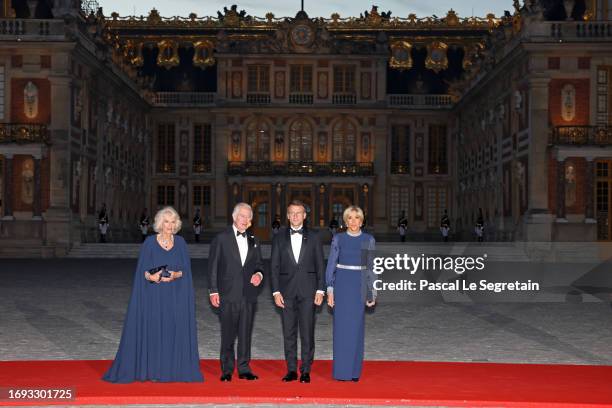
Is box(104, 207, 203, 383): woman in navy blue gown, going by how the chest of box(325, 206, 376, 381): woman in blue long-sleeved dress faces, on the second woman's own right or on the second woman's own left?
on the second woman's own right

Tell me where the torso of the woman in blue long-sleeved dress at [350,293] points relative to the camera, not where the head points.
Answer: toward the camera

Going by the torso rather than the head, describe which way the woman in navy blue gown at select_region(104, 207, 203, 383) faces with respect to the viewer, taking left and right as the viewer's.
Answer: facing the viewer

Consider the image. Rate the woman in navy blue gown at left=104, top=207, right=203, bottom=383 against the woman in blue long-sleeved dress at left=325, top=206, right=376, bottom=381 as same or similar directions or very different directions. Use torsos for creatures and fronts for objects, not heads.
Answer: same or similar directions

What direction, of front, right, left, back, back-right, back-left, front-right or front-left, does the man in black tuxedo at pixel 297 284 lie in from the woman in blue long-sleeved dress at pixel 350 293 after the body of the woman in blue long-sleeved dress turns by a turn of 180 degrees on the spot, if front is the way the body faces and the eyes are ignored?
left

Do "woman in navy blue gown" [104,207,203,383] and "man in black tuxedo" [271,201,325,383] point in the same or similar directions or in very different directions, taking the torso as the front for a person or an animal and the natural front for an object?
same or similar directions

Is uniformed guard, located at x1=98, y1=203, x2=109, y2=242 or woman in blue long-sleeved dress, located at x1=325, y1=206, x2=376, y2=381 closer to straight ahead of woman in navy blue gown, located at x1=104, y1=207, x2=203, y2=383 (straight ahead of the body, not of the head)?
the woman in blue long-sleeved dress

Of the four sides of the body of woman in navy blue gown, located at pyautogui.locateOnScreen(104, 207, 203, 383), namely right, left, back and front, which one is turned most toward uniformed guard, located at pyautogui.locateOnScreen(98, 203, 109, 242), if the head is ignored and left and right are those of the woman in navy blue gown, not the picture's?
back

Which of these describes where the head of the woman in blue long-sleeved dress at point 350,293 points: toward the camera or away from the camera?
toward the camera

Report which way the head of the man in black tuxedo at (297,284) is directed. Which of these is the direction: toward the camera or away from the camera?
toward the camera

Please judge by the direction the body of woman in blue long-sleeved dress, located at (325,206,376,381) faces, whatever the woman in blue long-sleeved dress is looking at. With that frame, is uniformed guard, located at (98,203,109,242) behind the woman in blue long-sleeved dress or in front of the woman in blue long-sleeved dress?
behind

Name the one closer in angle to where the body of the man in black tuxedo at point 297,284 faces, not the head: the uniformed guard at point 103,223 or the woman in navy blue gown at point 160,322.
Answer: the woman in navy blue gown

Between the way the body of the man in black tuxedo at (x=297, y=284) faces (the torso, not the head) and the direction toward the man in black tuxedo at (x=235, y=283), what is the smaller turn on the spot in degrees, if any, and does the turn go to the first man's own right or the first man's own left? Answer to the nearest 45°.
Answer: approximately 90° to the first man's own right

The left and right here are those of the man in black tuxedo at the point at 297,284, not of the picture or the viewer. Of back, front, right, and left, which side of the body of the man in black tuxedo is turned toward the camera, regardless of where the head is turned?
front

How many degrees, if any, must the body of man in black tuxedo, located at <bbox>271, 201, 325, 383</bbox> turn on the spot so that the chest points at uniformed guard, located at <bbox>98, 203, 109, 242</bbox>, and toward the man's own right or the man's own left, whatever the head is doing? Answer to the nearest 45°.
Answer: approximately 180°
